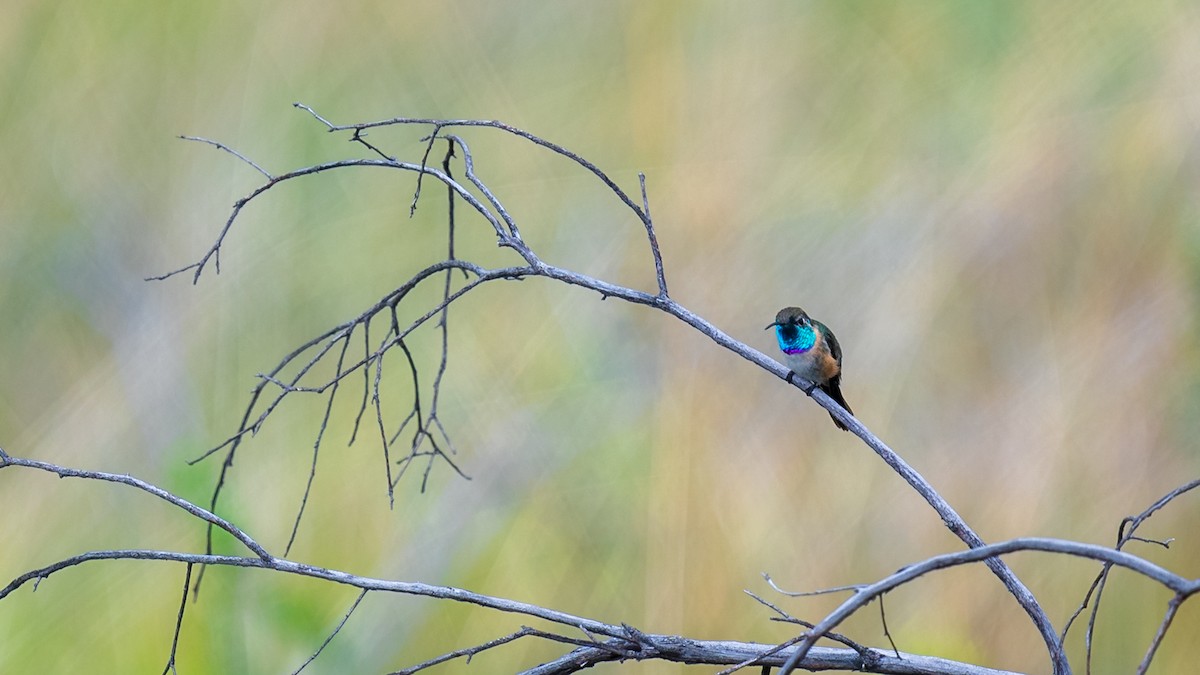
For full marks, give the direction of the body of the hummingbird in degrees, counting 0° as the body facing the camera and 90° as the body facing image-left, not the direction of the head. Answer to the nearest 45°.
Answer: approximately 45°
